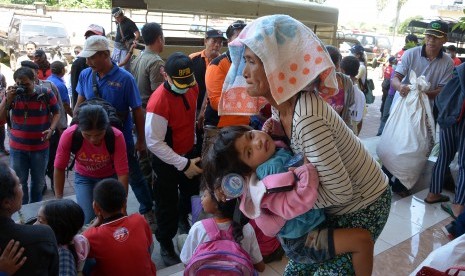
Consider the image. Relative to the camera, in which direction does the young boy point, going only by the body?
away from the camera

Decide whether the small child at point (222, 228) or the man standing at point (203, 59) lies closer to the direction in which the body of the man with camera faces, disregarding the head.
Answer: the small child

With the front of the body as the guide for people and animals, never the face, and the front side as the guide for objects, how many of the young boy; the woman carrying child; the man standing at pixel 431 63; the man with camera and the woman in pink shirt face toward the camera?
3

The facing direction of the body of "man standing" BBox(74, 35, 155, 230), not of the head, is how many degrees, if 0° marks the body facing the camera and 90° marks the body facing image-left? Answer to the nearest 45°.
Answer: approximately 45°

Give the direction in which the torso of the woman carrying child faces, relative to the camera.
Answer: to the viewer's left

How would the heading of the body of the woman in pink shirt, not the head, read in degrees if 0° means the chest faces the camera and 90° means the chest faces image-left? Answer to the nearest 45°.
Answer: approximately 0°

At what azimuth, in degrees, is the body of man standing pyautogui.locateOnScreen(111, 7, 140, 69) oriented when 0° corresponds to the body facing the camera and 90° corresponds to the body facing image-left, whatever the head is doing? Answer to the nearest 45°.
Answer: approximately 45°
